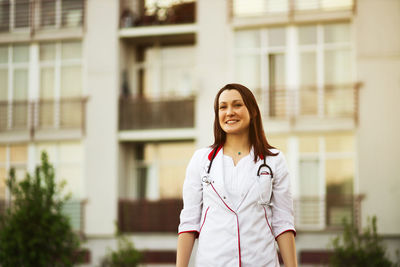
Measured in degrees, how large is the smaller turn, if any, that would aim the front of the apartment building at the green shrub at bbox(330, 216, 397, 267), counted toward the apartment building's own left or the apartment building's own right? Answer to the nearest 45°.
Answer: approximately 45° to the apartment building's own left

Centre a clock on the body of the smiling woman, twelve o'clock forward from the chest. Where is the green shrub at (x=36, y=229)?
The green shrub is roughly at 5 o'clock from the smiling woman.

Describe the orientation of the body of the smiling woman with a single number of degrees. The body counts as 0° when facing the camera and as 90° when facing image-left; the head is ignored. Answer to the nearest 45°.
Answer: approximately 0°

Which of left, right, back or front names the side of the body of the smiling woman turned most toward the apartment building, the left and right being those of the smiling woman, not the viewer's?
back

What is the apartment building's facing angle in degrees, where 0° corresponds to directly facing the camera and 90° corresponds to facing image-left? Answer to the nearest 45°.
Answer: approximately 0°

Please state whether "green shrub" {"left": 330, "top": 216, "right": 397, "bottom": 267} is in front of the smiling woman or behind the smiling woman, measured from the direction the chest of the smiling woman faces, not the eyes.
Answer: behind

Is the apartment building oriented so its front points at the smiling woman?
yes

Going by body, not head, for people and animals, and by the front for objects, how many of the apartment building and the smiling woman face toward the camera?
2
